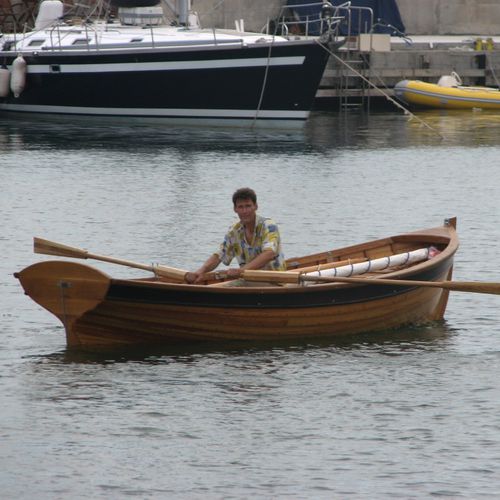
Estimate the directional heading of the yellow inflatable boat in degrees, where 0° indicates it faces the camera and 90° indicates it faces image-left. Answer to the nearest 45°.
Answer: approximately 90°

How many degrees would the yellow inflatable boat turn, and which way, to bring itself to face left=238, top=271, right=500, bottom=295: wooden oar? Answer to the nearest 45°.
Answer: approximately 90° to its left

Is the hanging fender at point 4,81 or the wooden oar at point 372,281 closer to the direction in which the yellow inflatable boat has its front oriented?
the hanging fender

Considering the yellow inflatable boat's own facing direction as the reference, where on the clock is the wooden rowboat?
The wooden rowboat is roughly at 9 o'clock from the yellow inflatable boat.

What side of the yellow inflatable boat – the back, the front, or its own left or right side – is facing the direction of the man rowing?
left

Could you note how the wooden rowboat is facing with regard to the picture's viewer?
facing away from the viewer and to the right of the viewer

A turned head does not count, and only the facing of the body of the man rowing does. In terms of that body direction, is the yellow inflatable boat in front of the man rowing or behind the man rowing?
behind

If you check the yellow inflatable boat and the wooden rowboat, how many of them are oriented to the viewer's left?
1
